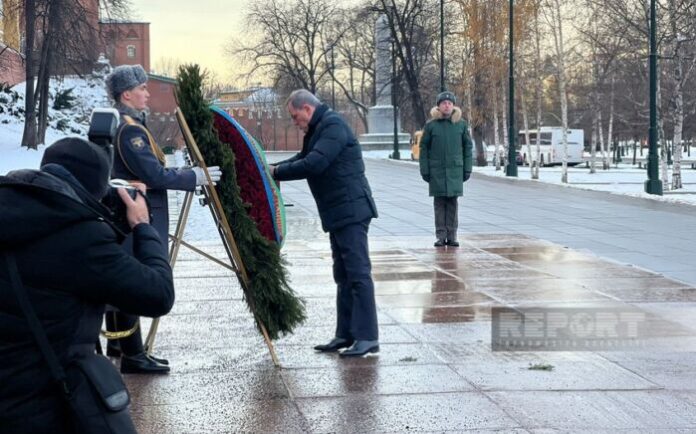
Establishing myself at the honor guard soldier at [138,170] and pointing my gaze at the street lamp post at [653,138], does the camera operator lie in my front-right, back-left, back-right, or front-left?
back-right

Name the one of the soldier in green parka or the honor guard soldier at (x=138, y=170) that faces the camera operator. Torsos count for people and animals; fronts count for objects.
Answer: the soldier in green parka

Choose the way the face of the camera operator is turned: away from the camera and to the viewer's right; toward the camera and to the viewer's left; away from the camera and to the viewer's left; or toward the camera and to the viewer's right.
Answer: away from the camera and to the viewer's right

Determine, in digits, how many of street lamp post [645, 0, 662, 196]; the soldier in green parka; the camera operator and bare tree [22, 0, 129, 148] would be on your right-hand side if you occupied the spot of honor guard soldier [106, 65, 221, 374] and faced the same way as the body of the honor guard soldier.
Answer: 1

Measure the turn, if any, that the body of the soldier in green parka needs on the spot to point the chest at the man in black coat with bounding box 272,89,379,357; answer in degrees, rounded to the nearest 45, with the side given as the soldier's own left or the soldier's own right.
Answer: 0° — they already face them

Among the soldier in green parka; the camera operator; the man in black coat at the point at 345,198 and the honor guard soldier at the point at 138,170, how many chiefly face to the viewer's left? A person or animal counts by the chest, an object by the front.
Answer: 1

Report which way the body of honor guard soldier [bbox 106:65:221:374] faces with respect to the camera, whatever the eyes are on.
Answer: to the viewer's right

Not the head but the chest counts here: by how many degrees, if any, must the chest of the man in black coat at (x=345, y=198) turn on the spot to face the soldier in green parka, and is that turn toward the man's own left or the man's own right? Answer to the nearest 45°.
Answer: approximately 90° to the man's own right

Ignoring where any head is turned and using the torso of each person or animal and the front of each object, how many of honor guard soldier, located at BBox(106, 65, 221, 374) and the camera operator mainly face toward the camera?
0

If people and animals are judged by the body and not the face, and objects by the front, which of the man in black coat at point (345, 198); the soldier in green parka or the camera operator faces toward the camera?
the soldier in green parka

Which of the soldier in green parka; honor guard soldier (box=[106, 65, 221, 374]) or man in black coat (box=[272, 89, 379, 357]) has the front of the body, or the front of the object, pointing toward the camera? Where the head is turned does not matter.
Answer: the soldier in green parka

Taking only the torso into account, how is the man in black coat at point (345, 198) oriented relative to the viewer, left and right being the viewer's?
facing to the left of the viewer

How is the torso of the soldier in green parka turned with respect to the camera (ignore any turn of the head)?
toward the camera

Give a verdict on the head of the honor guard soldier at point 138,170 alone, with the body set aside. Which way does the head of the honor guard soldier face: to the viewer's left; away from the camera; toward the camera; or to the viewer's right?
to the viewer's right

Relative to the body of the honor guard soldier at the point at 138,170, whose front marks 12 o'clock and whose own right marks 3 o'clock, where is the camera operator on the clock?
The camera operator is roughly at 3 o'clock from the honor guard soldier.

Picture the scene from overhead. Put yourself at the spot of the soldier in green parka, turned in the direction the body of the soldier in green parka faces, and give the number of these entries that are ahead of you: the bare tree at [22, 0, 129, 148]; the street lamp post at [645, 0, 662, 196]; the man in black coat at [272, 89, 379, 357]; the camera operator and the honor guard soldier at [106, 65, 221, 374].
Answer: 3
